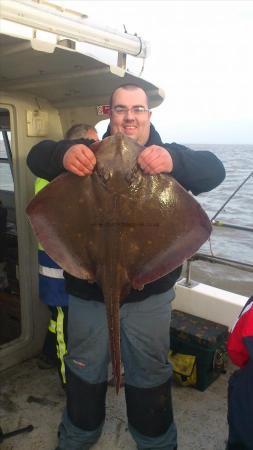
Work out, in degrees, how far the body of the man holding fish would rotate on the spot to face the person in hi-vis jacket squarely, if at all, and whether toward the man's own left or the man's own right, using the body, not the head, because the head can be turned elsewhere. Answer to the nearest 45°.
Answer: approximately 135° to the man's own right

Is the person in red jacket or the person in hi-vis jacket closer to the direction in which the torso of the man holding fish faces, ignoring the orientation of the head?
the person in red jacket

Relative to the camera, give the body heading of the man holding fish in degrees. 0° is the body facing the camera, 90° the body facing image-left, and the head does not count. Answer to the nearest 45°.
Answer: approximately 0°

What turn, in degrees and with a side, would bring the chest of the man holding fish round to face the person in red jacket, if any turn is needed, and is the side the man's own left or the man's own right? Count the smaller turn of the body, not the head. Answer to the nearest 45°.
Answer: approximately 45° to the man's own left
